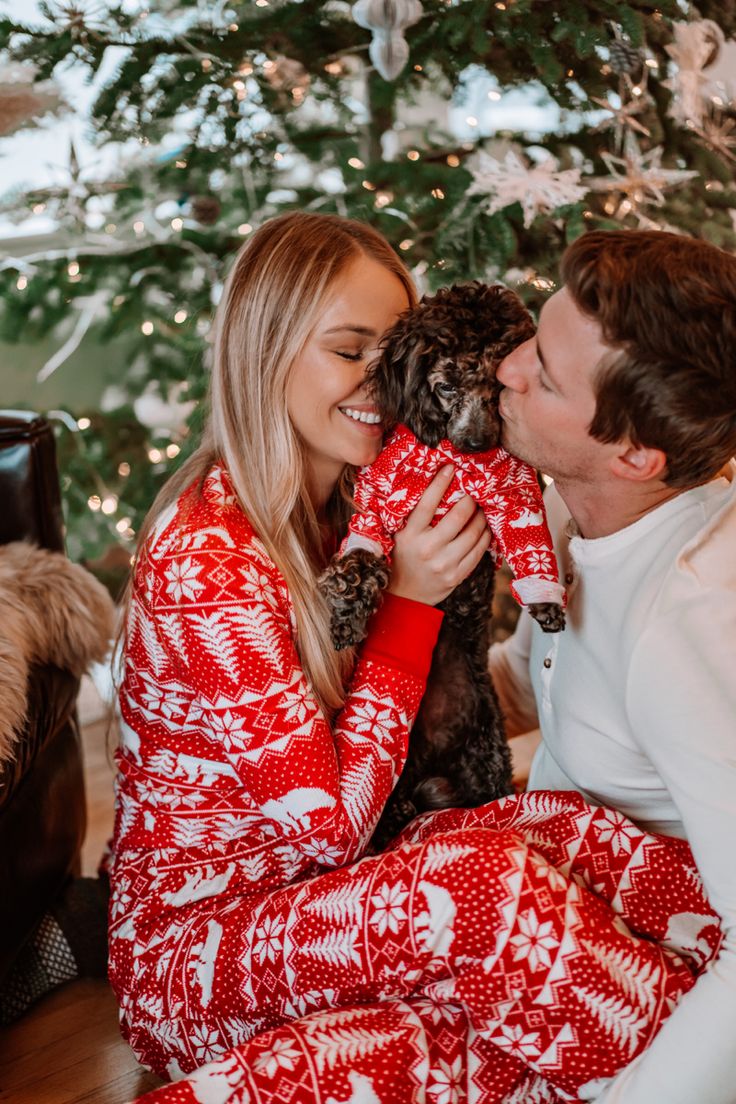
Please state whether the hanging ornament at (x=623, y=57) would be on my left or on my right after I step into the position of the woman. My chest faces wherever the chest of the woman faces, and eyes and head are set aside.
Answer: on my left

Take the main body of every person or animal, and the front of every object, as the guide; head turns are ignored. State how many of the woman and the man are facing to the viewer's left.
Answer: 1

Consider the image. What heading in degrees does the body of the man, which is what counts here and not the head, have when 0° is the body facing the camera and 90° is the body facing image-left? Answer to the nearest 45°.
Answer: approximately 90°

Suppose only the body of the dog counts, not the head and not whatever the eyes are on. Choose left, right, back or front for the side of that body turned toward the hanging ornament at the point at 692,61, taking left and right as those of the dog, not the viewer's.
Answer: back

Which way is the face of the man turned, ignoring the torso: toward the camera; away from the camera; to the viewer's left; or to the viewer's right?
to the viewer's left

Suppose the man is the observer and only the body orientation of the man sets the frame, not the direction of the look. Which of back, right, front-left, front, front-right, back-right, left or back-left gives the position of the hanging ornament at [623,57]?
right

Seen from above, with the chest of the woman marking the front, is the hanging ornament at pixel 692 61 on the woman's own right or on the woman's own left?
on the woman's own left

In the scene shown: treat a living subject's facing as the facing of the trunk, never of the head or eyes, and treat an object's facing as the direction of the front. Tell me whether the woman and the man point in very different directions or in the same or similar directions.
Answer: very different directions

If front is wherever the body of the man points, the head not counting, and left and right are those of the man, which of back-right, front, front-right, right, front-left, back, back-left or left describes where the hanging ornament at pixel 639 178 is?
right

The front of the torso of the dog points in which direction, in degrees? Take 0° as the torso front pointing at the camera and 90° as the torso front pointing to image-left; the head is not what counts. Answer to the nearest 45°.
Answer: approximately 0°

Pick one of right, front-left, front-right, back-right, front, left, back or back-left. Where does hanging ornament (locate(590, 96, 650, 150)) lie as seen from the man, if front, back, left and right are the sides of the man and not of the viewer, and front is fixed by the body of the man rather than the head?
right
